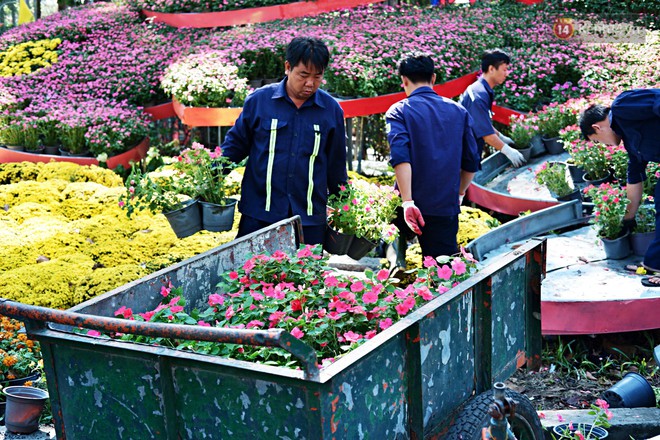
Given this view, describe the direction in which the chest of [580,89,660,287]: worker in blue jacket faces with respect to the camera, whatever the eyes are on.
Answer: to the viewer's left

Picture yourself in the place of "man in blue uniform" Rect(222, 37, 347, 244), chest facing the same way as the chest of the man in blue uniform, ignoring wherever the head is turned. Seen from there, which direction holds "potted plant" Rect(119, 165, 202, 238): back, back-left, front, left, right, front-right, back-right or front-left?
right

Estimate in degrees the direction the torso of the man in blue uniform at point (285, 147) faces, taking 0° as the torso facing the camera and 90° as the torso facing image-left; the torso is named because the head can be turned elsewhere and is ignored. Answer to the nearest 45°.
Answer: approximately 0°

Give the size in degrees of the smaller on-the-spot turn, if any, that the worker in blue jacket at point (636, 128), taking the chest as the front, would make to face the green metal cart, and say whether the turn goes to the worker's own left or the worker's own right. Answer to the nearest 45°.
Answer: approximately 90° to the worker's own left

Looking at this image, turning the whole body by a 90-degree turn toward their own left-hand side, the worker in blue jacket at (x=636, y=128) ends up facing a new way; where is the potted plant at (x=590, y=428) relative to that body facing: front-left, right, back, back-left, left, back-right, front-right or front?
front

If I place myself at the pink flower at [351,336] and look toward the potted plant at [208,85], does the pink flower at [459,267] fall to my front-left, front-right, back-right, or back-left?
front-right

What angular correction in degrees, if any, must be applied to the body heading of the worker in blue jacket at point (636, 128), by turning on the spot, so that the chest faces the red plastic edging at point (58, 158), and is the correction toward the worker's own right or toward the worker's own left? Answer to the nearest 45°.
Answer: approximately 45° to the worker's own right

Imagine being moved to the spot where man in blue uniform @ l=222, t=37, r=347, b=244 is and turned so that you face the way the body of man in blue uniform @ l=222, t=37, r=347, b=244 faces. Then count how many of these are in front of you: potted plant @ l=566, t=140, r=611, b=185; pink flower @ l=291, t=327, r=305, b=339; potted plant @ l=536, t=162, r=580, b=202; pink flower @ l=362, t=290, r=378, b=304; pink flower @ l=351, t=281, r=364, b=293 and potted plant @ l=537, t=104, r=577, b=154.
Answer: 3

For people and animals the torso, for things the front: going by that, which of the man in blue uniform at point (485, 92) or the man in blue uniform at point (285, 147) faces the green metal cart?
the man in blue uniform at point (285, 147)

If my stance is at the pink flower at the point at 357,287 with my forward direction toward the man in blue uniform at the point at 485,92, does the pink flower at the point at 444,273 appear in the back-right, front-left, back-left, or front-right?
front-right
